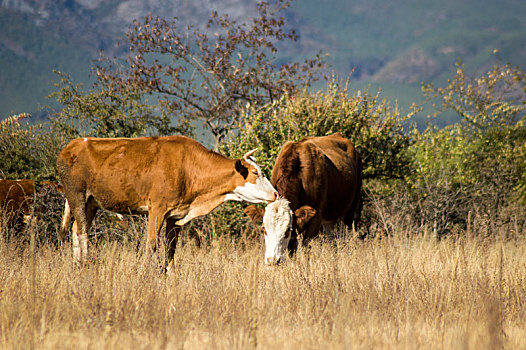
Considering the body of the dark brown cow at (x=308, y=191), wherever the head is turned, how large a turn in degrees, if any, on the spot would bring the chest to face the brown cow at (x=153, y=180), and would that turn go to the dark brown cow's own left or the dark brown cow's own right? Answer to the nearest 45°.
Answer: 0° — it already faces it

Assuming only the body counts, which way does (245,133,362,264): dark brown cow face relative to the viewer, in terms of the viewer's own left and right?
facing the viewer and to the left of the viewer

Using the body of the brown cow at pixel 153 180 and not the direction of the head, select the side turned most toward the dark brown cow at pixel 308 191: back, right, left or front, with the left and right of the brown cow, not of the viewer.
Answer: front

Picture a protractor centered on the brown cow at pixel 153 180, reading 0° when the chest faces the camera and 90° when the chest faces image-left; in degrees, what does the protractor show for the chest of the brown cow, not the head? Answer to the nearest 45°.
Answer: approximately 270°

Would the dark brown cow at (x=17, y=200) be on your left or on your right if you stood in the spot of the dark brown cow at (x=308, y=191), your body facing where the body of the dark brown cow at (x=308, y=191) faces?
on your right

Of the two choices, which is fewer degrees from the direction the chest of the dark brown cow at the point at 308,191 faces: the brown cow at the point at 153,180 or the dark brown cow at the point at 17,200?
the brown cow

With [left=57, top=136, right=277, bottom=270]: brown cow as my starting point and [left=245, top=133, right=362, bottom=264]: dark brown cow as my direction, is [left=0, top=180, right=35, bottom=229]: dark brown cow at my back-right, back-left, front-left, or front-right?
back-left

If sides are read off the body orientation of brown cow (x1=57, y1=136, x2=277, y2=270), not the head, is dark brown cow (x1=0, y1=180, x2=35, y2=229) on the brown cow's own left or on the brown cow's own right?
on the brown cow's own left

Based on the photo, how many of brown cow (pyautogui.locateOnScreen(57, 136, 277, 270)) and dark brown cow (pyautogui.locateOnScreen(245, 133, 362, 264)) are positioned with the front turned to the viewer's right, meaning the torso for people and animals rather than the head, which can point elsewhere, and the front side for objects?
1
